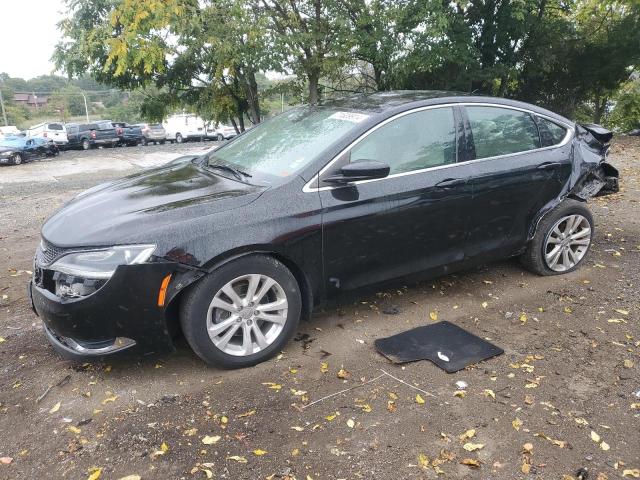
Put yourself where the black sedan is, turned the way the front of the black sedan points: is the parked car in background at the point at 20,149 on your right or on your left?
on your right

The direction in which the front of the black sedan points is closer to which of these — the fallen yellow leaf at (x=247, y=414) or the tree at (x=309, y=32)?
the fallen yellow leaf

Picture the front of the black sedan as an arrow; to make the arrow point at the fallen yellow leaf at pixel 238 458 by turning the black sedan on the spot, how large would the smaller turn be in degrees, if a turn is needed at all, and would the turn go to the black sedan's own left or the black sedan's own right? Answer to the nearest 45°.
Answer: approximately 45° to the black sedan's own left

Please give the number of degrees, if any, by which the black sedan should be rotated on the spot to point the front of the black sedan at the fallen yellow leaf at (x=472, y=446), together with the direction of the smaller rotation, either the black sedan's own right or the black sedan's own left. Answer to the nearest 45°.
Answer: approximately 90° to the black sedan's own left

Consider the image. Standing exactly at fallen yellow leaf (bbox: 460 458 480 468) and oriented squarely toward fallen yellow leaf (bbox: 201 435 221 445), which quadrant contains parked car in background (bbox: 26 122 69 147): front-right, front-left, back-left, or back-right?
front-right

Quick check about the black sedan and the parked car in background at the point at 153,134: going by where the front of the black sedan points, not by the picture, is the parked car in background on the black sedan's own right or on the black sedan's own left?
on the black sedan's own right

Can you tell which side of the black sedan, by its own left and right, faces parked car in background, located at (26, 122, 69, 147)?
right

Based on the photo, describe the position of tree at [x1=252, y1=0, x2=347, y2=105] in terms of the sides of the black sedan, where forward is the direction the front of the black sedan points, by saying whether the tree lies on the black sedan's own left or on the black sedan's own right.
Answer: on the black sedan's own right

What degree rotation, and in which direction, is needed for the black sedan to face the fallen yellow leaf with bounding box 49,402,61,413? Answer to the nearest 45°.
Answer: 0° — it already faces it

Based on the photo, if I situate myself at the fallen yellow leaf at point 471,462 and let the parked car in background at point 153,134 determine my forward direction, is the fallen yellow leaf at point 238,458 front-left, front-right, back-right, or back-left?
front-left

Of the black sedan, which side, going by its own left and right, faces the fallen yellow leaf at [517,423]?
left

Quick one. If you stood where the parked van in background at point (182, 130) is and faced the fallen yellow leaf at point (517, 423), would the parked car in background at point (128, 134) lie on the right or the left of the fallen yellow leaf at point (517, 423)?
right

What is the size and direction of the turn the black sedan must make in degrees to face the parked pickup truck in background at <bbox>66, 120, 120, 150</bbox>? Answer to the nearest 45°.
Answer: approximately 90° to its right

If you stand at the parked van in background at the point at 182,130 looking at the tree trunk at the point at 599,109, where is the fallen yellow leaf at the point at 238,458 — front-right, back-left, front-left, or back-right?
front-right

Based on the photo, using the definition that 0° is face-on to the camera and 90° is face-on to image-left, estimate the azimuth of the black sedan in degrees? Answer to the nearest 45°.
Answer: approximately 45°
